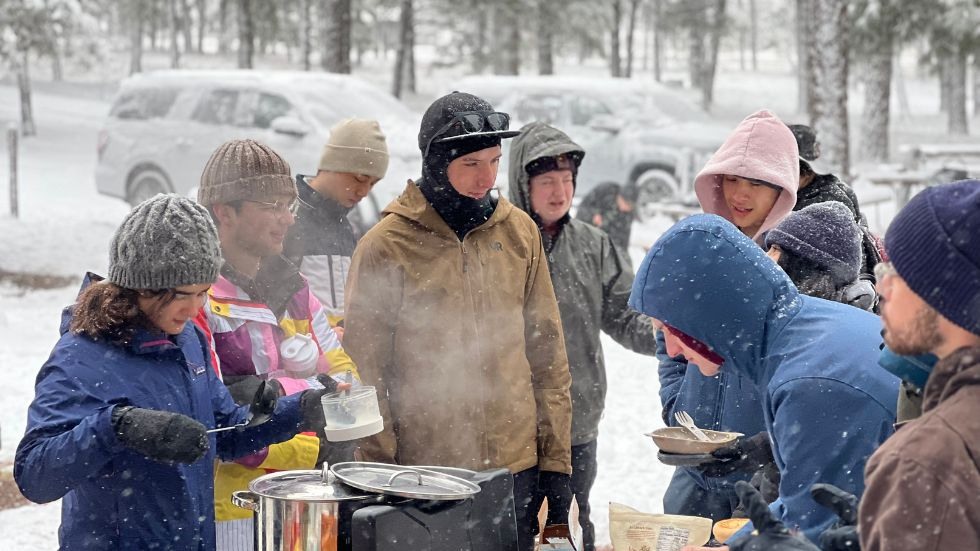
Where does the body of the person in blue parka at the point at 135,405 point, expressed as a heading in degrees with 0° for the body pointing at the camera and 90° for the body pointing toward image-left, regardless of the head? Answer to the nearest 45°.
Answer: approximately 315°

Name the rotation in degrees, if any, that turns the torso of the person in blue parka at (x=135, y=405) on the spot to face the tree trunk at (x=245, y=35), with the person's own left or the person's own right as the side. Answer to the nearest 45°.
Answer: approximately 135° to the person's own left

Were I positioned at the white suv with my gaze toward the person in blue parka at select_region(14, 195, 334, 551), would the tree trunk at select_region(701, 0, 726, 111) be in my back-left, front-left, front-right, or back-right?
back-left

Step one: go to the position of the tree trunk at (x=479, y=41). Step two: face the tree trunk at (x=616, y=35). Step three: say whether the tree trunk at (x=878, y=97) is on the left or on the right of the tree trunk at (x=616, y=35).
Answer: right

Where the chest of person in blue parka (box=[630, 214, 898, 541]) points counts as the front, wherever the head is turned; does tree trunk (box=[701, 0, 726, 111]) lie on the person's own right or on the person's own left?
on the person's own right

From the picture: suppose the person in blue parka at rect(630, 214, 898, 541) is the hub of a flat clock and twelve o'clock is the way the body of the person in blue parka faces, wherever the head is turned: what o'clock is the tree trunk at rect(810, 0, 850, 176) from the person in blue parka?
The tree trunk is roughly at 3 o'clock from the person in blue parka.

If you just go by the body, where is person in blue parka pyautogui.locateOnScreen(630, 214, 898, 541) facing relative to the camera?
to the viewer's left

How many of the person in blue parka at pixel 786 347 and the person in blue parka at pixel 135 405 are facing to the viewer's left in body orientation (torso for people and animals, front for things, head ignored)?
1

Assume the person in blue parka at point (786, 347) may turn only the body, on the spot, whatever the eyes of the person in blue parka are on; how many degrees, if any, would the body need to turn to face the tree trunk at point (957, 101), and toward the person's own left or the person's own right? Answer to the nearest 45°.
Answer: approximately 90° to the person's own right

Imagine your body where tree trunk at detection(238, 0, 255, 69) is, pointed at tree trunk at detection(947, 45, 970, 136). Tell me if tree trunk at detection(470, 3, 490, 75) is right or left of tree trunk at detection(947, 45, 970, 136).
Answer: left

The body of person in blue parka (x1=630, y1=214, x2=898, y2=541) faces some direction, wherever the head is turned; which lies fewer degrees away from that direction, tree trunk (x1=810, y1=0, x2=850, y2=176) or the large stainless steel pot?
the large stainless steel pot

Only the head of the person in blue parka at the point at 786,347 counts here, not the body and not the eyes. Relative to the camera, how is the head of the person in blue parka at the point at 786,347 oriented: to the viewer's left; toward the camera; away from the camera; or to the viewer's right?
to the viewer's left
